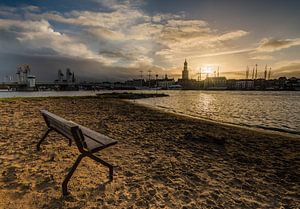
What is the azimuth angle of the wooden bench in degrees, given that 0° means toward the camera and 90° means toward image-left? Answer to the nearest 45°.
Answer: approximately 225°
